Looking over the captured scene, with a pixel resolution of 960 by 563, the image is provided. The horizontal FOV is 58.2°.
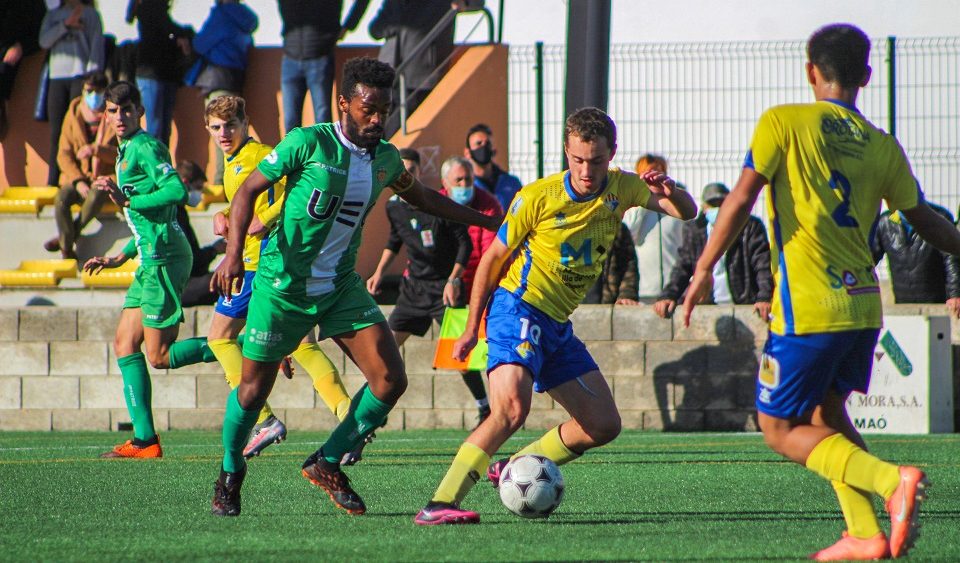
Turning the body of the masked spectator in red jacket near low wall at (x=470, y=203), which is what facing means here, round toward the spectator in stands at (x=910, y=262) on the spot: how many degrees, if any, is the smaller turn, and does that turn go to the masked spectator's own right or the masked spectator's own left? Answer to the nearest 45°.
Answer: approximately 90° to the masked spectator's own left

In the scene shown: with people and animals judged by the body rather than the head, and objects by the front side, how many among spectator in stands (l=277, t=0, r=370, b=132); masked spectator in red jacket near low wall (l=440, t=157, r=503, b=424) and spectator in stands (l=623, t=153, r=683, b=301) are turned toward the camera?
3

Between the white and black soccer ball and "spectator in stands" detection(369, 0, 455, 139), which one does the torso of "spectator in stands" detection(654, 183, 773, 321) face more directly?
the white and black soccer ball

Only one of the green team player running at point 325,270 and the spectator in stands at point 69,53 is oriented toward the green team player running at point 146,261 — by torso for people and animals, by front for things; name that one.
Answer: the spectator in stands

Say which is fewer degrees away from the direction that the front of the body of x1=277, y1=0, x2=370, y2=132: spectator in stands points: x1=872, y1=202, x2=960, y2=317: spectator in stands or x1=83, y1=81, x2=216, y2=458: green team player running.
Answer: the green team player running

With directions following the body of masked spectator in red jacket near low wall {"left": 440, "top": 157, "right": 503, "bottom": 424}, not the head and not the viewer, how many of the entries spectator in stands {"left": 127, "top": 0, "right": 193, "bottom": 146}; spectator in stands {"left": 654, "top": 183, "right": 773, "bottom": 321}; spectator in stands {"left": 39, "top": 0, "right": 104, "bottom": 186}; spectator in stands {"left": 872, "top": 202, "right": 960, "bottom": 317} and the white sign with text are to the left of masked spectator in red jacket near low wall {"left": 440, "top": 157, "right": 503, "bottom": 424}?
3

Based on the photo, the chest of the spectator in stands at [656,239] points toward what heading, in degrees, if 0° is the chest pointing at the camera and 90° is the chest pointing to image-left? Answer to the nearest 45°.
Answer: approximately 0°
